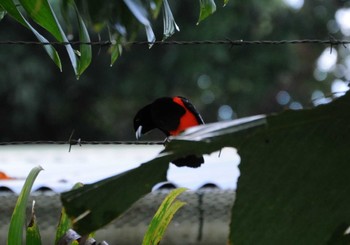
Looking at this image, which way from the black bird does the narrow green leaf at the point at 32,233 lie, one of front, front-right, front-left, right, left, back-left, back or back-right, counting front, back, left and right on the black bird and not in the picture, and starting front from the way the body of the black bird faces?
front-left

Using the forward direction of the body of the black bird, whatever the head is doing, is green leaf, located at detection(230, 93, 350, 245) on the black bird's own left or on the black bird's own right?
on the black bird's own left

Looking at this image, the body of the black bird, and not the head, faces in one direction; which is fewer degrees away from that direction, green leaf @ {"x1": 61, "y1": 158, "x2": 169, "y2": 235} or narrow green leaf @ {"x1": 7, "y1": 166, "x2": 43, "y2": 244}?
the narrow green leaf

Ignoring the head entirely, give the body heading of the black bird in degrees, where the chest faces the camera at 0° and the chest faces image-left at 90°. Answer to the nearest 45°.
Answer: approximately 90°

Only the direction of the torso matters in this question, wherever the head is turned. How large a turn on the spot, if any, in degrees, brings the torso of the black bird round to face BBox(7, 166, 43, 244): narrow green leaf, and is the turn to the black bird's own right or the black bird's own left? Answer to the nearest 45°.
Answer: approximately 45° to the black bird's own left

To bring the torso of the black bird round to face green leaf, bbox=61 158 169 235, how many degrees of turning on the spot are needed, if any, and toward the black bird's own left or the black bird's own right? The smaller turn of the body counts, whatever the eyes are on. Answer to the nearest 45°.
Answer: approximately 90° to the black bird's own left
